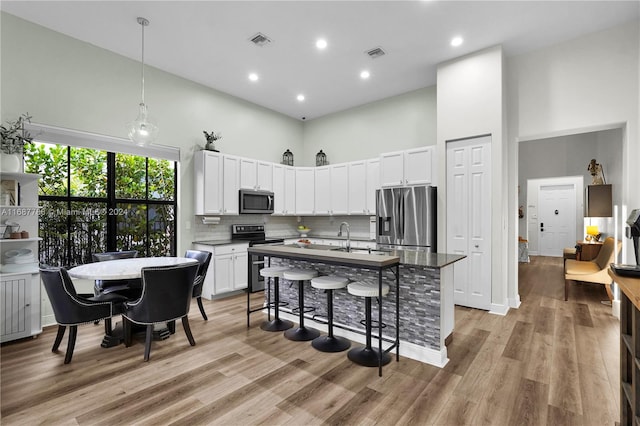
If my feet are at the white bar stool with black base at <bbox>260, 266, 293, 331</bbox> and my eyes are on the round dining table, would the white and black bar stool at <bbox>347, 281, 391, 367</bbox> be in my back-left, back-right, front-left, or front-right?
back-left

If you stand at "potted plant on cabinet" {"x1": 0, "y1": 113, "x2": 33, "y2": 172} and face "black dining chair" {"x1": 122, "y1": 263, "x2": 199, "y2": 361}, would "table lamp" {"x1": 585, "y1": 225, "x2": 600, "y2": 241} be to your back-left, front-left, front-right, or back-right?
front-left

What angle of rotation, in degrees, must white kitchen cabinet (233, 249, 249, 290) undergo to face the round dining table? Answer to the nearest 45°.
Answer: approximately 90° to its right

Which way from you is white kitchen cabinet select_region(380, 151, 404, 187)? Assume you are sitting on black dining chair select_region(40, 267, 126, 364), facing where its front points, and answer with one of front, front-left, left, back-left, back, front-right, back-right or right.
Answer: front-right

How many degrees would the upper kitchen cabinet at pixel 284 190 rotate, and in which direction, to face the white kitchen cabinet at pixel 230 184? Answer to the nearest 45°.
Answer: approximately 90° to its right

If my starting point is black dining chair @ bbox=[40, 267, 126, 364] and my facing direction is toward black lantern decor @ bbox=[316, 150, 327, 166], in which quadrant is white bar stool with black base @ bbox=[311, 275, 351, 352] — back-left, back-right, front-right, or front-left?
front-right

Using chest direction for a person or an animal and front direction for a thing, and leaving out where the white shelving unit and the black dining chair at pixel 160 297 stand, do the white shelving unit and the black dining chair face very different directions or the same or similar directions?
very different directions

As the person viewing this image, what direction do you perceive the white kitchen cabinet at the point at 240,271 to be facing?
facing the viewer and to the right of the viewer

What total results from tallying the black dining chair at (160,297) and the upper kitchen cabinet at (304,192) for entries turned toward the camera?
1

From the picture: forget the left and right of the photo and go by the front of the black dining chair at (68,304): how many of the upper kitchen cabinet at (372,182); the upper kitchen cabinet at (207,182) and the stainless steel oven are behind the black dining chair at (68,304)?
0

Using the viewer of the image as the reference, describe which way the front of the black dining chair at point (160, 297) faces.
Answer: facing away from the viewer and to the left of the viewer

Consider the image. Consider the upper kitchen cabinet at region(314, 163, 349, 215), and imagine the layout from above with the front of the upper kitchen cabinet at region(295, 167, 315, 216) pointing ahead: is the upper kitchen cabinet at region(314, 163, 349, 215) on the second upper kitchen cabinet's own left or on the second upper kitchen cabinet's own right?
on the second upper kitchen cabinet's own left

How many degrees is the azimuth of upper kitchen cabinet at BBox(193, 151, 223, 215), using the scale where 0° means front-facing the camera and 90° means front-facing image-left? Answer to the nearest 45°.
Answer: approximately 315°

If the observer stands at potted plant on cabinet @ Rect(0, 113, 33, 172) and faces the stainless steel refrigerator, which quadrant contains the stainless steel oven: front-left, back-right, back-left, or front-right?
front-left

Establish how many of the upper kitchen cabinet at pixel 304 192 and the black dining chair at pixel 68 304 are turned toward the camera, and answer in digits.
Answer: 1

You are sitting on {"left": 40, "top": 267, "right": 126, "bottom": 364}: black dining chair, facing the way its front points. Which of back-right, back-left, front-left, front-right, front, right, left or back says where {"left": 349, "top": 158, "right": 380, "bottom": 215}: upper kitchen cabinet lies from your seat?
front-right

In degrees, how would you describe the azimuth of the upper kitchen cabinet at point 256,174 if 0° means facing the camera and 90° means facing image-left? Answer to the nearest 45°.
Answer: approximately 315°

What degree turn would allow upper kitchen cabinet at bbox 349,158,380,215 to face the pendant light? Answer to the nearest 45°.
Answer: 0° — it already faces it

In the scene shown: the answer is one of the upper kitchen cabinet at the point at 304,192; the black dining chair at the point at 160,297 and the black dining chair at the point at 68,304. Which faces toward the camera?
the upper kitchen cabinet

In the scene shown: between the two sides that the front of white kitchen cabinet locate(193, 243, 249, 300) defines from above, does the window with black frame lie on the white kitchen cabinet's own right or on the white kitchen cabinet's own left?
on the white kitchen cabinet's own right

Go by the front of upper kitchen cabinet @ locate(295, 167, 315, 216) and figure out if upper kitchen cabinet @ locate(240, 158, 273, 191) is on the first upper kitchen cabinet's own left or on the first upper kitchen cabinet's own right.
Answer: on the first upper kitchen cabinet's own right
